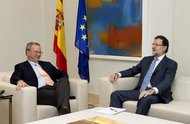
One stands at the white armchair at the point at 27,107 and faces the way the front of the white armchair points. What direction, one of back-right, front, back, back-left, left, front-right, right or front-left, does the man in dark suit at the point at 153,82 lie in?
front-left

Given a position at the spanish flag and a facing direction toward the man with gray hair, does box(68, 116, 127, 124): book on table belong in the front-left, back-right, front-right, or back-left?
front-left

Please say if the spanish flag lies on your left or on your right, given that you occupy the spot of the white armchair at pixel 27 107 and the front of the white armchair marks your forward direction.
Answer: on your left

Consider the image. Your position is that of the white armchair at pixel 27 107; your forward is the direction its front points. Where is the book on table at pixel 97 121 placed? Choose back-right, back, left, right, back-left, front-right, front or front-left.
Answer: front

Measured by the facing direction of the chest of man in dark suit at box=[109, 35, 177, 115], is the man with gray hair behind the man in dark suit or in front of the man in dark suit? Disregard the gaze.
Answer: in front

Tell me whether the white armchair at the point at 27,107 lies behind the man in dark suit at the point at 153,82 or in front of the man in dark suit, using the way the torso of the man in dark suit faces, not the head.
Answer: in front

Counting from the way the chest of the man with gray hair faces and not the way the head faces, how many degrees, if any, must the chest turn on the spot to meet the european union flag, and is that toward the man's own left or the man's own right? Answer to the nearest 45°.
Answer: approximately 90° to the man's own left

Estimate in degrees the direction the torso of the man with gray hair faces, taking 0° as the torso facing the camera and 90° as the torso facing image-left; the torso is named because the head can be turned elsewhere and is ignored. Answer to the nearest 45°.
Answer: approximately 315°

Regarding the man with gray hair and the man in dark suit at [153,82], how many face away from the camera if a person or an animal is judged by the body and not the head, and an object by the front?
0

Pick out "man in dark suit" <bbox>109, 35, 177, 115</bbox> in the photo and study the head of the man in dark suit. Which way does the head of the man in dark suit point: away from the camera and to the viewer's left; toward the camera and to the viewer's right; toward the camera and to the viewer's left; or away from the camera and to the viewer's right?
toward the camera and to the viewer's left

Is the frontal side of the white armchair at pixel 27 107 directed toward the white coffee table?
yes

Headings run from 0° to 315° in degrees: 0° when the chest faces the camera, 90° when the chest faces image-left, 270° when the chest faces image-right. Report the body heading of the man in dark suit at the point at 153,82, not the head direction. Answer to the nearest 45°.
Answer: approximately 45°

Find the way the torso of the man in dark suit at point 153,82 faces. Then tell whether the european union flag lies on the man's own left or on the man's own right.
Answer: on the man's own right

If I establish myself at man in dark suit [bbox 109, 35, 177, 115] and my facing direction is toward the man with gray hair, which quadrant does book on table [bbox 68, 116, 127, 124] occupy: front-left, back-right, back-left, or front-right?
front-left

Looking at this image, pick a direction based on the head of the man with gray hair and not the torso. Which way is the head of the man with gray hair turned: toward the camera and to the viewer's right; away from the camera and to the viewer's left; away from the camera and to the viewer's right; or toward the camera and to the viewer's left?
toward the camera and to the viewer's right

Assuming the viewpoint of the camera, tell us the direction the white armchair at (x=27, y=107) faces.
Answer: facing the viewer and to the right of the viewer

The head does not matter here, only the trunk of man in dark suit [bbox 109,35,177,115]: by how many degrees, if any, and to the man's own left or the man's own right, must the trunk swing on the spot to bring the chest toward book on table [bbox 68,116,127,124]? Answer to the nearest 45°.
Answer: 0° — they already face it
